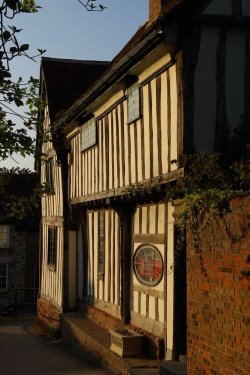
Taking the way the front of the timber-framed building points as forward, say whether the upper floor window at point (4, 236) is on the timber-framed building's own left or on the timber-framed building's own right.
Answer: on the timber-framed building's own right

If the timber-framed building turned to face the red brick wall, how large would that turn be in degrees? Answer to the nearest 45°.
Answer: approximately 45° to its left

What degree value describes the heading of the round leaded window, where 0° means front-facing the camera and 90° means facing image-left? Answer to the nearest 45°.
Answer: approximately 45°

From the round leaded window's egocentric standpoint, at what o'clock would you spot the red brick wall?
The red brick wall is roughly at 10 o'clock from the round leaded window.

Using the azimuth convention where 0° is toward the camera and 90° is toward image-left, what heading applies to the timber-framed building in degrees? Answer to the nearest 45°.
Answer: approximately 45°
